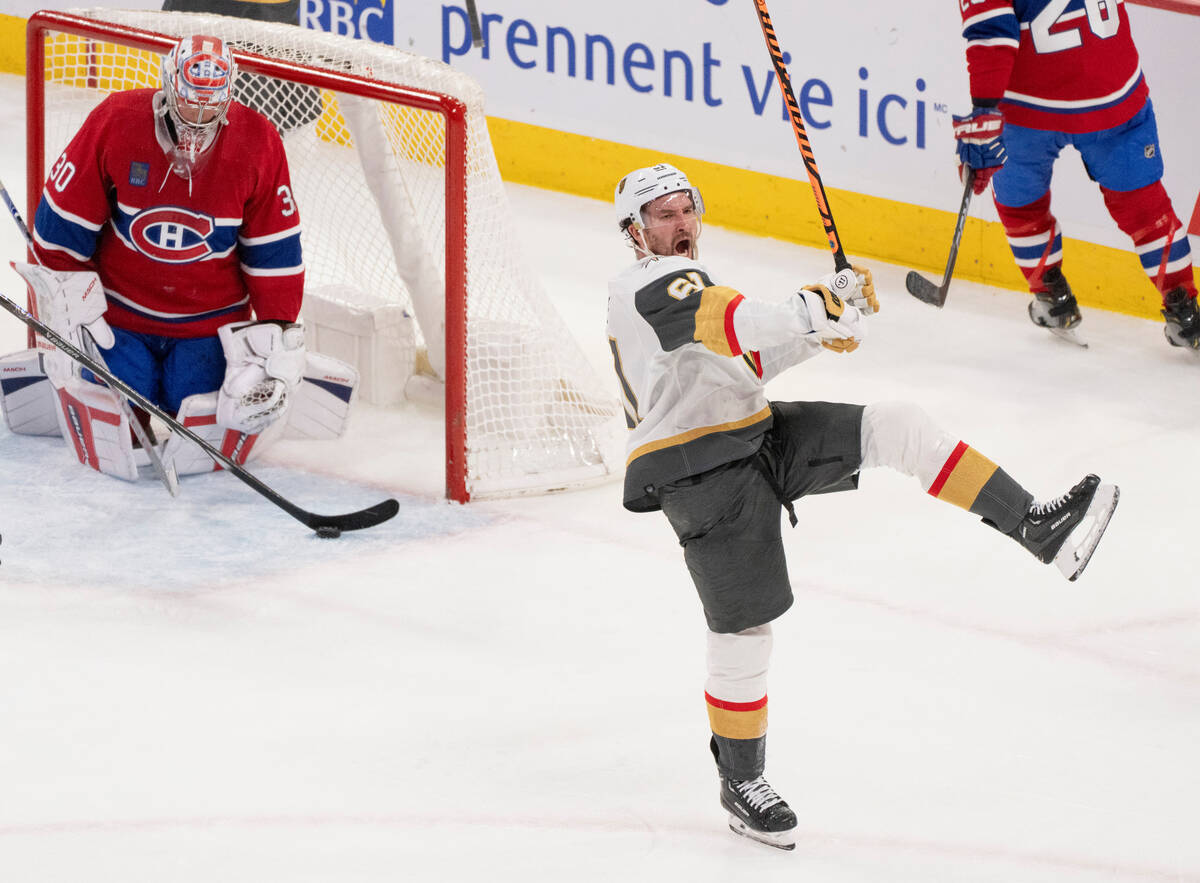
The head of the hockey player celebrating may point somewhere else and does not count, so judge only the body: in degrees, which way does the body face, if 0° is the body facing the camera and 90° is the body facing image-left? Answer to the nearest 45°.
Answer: approximately 270°

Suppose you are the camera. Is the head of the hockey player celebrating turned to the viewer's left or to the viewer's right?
to the viewer's right
